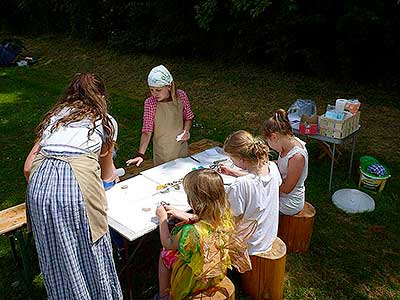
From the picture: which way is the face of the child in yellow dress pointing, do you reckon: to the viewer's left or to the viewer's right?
to the viewer's left

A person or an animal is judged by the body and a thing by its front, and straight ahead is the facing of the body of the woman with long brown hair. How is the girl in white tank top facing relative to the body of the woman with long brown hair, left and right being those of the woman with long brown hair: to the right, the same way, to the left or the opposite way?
to the left

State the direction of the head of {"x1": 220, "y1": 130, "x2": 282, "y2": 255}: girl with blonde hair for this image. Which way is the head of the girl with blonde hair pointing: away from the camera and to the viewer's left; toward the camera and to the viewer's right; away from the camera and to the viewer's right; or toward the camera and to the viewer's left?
away from the camera and to the viewer's left

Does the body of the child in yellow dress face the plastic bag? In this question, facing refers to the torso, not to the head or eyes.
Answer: no

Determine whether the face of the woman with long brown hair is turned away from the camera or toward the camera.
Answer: away from the camera

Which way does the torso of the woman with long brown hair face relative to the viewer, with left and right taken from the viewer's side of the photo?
facing away from the viewer and to the right of the viewer

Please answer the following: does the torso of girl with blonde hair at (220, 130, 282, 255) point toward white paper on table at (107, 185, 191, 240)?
no

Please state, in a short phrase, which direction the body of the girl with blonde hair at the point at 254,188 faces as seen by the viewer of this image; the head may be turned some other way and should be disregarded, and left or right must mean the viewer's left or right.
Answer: facing away from the viewer and to the left of the viewer

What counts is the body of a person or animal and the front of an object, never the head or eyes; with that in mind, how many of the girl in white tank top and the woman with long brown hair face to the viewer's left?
1

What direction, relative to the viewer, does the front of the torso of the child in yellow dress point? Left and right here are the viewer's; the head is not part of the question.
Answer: facing away from the viewer and to the left of the viewer

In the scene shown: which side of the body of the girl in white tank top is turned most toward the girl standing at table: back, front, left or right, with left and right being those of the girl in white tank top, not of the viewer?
front

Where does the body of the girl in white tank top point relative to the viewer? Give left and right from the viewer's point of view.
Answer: facing to the left of the viewer

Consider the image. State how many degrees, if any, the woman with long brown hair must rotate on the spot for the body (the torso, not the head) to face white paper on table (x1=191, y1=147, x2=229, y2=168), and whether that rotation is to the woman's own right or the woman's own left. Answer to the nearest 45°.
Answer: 0° — they already face it

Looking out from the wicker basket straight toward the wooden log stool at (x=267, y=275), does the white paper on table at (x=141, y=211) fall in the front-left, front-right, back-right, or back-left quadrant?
front-right

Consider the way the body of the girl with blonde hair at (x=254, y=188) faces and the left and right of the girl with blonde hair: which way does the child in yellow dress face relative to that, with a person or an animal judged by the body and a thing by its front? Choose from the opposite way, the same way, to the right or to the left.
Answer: the same way

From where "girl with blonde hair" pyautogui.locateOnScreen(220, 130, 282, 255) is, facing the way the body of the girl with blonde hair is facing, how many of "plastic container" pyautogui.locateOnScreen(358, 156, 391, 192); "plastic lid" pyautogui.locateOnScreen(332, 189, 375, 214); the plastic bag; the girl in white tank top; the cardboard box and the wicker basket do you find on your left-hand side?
0
